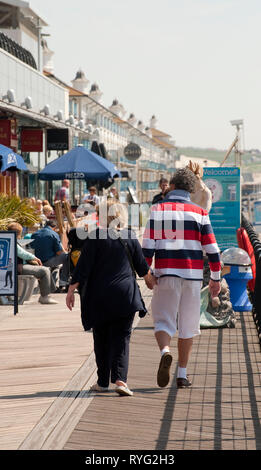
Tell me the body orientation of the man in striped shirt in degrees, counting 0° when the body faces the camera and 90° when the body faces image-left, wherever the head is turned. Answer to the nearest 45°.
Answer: approximately 180°

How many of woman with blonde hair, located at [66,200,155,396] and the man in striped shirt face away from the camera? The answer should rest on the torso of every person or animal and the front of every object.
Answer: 2

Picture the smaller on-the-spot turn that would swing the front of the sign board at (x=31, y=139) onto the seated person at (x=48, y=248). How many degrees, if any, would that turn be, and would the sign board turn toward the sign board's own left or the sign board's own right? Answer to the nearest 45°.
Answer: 0° — it already faces them

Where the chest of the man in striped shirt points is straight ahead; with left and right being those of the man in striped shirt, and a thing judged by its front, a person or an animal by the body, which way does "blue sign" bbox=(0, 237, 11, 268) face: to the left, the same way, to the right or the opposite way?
the opposite way

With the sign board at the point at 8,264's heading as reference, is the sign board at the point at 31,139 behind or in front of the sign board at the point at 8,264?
behind

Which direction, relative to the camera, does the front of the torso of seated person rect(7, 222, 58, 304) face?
to the viewer's right

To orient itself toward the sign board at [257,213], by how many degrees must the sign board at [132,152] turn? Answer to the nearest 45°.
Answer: approximately 45° to its left

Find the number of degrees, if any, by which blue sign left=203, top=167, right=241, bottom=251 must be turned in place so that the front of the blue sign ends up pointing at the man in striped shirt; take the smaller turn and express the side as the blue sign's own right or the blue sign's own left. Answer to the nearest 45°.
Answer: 0° — it already faces them

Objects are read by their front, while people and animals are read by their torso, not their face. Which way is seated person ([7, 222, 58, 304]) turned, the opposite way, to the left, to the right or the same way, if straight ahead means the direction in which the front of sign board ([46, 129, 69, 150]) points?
to the left

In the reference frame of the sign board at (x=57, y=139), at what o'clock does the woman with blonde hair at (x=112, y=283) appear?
The woman with blonde hair is roughly at 12 o'clock from the sign board.
